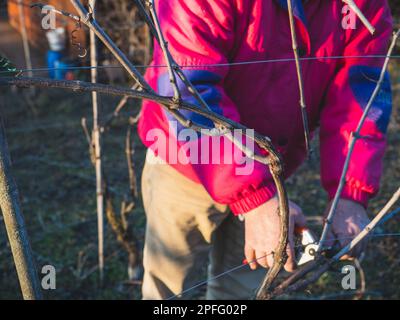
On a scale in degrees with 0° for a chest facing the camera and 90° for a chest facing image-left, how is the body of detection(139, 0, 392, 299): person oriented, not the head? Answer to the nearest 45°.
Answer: approximately 315°
